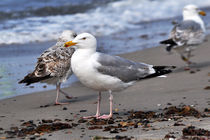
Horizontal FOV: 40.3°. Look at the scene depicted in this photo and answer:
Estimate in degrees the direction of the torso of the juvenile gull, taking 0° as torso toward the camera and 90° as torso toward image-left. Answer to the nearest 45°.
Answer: approximately 270°

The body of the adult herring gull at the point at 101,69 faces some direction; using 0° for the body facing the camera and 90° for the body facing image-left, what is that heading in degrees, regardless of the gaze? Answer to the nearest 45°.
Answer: approximately 90°

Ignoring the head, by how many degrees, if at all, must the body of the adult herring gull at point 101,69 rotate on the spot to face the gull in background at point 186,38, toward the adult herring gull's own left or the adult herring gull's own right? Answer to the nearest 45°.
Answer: approximately 135° to the adult herring gull's own right
